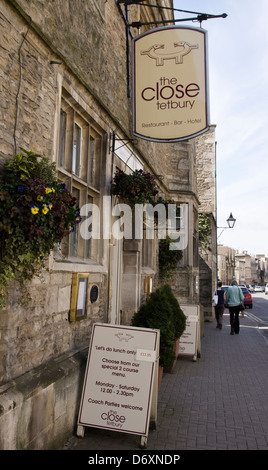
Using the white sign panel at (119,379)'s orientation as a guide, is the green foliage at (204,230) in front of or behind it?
behind

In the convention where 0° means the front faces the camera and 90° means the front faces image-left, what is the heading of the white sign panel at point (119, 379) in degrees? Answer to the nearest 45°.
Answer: approximately 0°

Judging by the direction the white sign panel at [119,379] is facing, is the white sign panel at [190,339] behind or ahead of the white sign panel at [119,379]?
behind

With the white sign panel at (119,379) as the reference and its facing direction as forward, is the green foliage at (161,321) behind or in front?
behind

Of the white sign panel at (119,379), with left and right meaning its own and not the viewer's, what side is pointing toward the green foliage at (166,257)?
back
